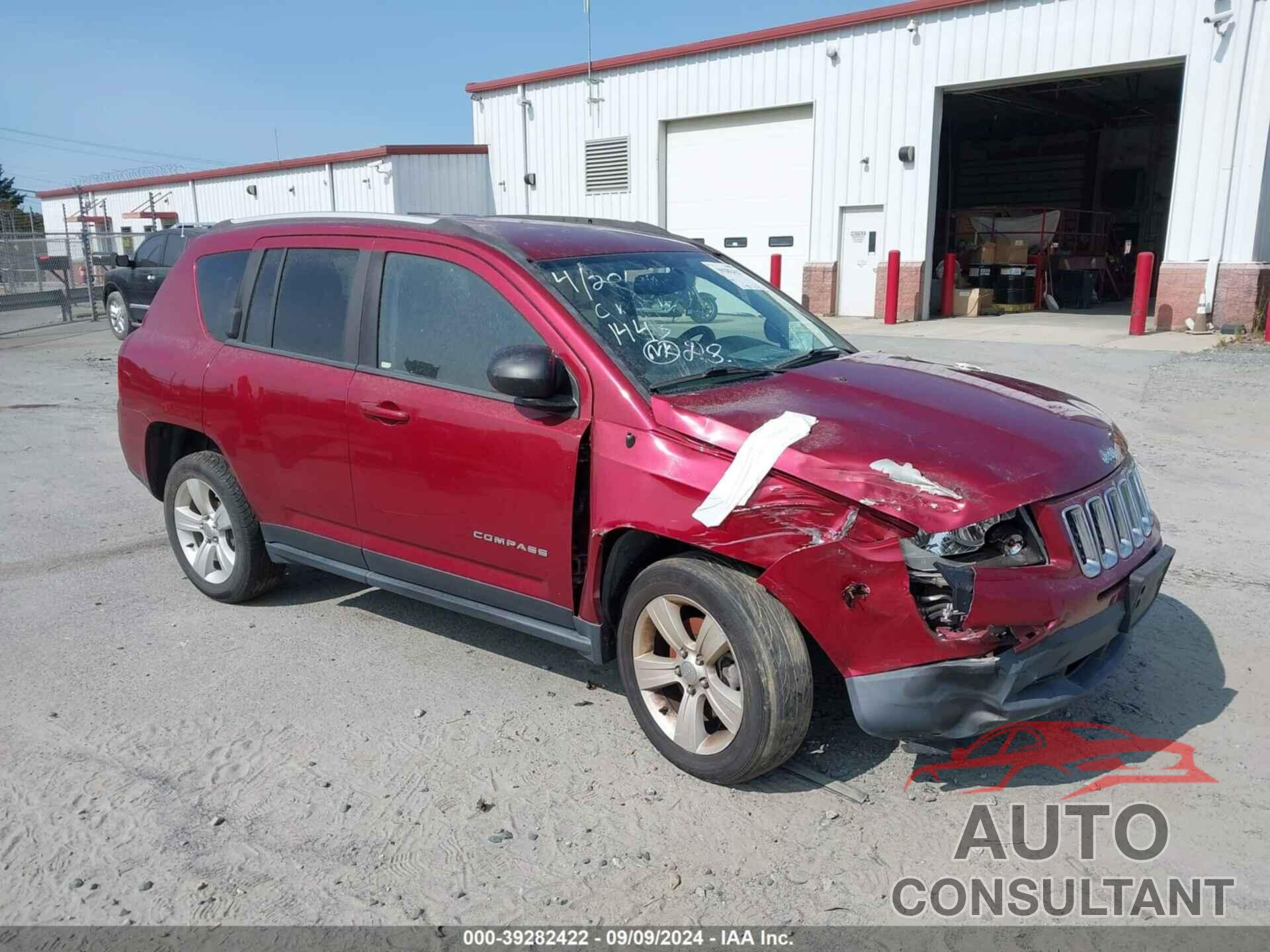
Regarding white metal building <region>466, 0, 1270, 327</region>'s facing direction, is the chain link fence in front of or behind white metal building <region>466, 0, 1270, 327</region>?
in front

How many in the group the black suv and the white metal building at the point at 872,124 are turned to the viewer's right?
0

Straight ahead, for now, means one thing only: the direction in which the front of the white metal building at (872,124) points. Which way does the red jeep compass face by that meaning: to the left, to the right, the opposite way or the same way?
to the left

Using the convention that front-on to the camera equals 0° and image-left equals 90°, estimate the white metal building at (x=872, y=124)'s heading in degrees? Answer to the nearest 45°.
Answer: approximately 45°

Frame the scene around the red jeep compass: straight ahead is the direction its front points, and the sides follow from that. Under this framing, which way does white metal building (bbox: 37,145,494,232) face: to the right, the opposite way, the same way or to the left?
to the right

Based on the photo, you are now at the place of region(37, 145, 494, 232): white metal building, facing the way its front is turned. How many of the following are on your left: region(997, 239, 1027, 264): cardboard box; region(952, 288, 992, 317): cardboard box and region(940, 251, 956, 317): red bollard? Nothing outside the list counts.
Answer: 3

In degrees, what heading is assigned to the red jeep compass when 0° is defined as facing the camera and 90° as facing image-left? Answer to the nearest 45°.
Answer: approximately 315°

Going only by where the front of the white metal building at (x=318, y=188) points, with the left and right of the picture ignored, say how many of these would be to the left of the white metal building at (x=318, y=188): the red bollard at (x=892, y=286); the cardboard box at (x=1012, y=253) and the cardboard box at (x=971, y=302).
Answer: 3

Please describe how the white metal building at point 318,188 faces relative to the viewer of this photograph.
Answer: facing the viewer and to the left of the viewer

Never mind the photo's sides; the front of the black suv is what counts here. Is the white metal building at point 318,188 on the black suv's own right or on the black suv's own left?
on the black suv's own right

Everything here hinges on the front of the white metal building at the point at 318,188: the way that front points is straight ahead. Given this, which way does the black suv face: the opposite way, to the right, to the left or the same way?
to the right

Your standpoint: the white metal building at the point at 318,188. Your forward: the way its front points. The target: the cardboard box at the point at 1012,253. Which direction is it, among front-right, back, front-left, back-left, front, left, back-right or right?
left
